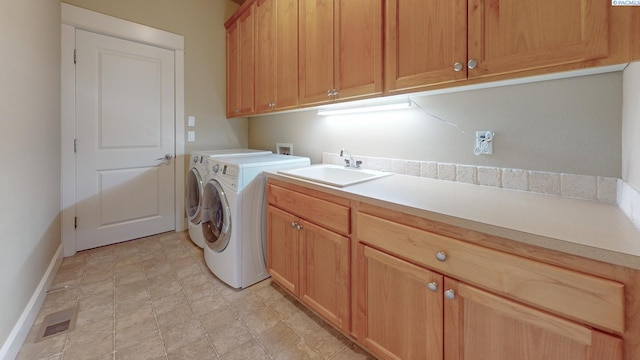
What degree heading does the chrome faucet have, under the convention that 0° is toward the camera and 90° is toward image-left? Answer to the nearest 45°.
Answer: approximately 45°

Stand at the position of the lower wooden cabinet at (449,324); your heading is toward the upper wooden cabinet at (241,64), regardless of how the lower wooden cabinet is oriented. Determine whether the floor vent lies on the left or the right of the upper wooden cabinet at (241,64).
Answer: left

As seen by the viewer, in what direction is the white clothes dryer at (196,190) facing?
to the viewer's left
